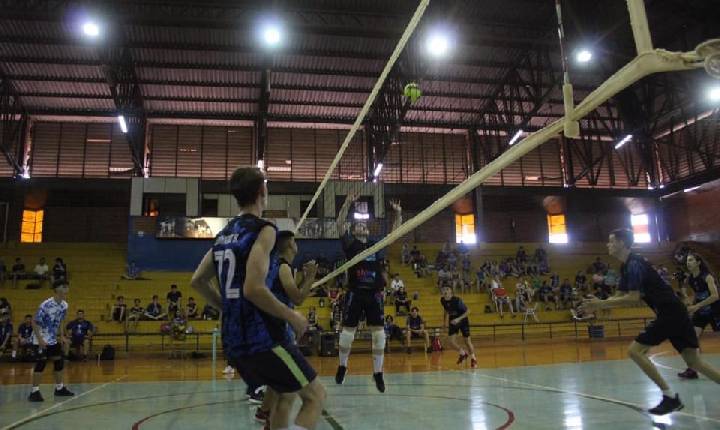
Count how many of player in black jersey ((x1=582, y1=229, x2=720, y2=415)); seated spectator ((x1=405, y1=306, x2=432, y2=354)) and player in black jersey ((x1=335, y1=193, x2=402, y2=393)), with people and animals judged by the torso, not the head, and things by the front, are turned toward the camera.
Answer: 2

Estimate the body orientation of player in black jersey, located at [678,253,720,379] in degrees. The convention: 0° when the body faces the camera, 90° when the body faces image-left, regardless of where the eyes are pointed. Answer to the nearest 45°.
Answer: approximately 45°

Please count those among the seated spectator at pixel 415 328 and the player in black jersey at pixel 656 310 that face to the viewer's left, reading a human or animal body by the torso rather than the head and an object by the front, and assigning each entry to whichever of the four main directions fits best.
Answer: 1

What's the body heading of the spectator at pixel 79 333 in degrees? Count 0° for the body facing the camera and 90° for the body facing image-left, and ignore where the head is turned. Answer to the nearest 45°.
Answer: approximately 0°

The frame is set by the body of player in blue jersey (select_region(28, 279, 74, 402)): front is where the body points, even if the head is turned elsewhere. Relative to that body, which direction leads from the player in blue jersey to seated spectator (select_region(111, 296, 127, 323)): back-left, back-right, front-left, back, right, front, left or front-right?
back-left

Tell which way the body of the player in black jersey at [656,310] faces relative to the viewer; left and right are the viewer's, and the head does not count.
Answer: facing to the left of the viewer

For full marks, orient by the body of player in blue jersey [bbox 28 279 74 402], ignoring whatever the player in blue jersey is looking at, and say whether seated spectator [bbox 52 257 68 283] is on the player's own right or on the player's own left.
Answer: on the player's own left

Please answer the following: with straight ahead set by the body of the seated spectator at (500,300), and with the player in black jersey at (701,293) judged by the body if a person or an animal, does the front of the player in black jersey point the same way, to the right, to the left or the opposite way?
to the right

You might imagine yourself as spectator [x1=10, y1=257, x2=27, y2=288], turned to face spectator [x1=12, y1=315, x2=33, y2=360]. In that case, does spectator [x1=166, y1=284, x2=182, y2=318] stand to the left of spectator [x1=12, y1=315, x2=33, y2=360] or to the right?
left

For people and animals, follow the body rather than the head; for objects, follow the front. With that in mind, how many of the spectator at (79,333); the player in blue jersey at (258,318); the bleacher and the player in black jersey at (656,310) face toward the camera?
2
